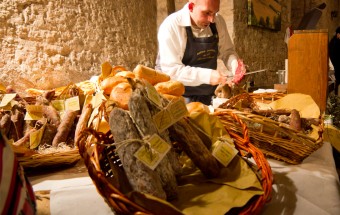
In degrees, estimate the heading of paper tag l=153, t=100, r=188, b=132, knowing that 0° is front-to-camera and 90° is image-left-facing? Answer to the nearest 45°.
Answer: approximately 0°

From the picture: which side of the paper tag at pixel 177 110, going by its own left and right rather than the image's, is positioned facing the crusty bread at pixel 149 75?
back

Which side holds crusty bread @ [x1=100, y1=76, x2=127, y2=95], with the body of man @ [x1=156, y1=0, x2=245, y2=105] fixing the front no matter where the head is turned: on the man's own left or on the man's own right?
on the man's own right

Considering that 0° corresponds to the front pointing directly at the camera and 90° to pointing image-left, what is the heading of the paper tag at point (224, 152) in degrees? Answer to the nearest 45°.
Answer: approximately 0°

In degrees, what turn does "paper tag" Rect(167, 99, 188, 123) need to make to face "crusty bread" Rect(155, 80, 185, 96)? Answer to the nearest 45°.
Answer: approximately 180°

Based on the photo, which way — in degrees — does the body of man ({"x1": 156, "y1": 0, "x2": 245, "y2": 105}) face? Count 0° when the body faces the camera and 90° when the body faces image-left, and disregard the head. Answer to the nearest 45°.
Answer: approximately 315°

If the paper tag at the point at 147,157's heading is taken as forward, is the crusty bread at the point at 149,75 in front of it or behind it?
behind
